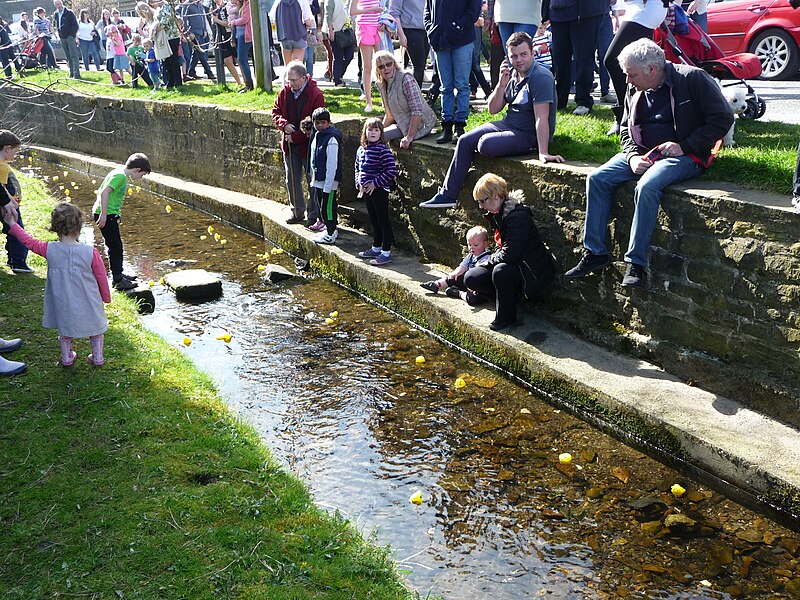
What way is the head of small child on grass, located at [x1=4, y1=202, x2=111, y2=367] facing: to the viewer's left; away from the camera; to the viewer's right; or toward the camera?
away from the camera

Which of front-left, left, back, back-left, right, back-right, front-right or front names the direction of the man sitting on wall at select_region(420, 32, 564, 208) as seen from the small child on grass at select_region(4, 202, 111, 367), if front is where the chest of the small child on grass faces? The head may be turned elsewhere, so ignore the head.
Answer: right

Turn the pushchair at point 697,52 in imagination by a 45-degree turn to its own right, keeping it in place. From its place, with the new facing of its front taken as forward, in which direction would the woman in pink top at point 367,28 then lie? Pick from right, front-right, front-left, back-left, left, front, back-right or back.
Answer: back

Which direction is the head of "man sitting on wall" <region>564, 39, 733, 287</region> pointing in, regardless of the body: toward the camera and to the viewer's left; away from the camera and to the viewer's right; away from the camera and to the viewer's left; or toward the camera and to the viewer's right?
toward the camera and to the viewer's left

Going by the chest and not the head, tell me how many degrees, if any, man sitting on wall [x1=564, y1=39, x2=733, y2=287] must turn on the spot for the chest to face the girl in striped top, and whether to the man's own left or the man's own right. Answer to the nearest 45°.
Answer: approximately 90° to the man's own right

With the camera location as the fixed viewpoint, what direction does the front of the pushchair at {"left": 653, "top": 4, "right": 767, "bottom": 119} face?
facing to the right of the viewer

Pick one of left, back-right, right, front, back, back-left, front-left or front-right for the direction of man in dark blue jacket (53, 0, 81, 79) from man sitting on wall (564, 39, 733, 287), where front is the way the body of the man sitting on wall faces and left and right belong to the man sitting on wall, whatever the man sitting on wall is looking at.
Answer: right

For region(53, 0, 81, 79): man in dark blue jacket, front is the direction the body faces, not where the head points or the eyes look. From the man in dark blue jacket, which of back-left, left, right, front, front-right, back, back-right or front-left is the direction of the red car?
left

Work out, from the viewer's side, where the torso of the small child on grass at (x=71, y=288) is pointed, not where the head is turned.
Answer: away from the camera

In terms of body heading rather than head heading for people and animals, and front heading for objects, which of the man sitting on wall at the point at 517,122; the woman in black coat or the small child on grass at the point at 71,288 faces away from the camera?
the small child on grass

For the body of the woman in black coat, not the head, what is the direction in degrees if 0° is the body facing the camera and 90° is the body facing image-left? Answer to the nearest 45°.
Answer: approximately 45°

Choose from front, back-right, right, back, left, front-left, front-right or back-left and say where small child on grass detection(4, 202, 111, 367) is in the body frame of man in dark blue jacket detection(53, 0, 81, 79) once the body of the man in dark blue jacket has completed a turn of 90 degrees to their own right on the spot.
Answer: back-left

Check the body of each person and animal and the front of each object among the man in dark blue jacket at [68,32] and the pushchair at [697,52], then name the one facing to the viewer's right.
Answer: the pushchair

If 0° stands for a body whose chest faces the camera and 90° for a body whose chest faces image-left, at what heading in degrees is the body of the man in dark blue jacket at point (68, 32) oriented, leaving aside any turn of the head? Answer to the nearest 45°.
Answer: approximately 45°

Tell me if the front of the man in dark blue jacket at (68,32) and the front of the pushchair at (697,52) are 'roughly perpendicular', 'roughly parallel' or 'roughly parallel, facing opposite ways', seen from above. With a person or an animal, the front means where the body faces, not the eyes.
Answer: roughly perpendicular

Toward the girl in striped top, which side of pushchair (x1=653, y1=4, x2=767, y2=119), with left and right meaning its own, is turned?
back
